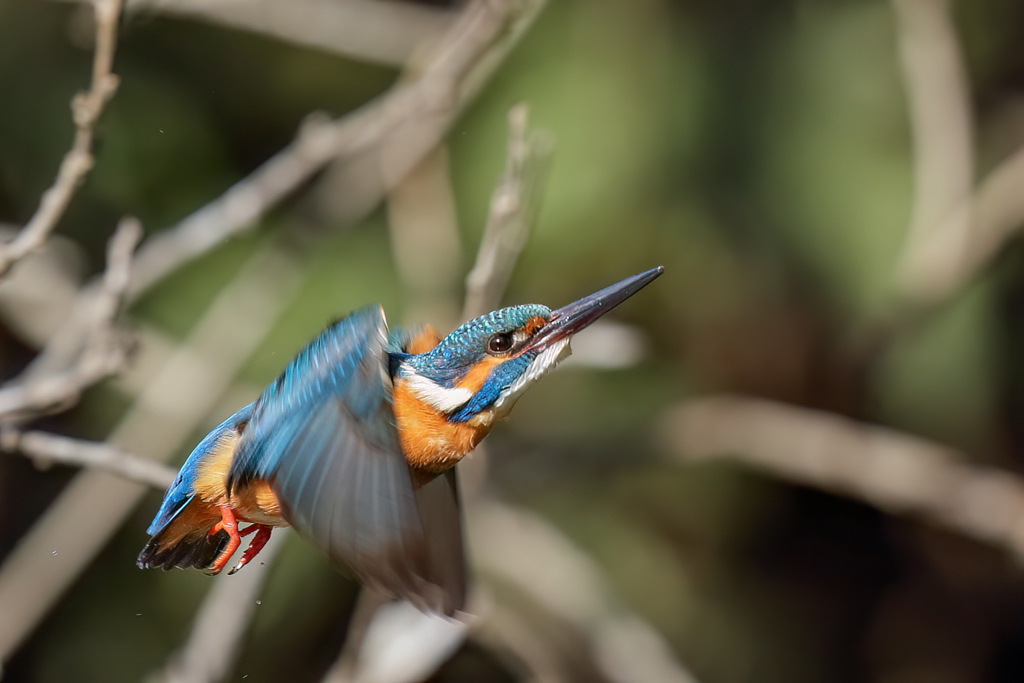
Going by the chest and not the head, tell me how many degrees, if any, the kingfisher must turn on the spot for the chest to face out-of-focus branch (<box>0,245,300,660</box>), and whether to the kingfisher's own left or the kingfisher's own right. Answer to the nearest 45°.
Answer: approximately 135° to the kingfisher's own left

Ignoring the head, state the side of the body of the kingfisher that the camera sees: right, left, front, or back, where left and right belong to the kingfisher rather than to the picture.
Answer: right

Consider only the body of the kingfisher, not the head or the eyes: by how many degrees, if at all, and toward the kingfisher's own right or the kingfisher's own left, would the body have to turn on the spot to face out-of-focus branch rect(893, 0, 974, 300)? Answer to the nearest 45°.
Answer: approximately 45° to the kingfisher's own left
